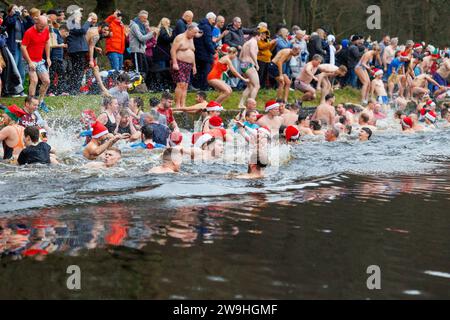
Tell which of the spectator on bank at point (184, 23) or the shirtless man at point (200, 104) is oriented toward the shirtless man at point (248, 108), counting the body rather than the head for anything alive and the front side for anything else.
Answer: the spectator on bank

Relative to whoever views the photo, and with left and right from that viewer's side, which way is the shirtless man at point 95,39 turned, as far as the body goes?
facing the viewer and to the right of the viewer

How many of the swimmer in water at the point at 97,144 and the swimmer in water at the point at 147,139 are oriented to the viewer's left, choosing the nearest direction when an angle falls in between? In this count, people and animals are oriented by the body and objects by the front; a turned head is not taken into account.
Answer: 0

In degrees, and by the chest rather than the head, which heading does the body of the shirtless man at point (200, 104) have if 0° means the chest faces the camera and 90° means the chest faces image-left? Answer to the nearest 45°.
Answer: approximately 90°

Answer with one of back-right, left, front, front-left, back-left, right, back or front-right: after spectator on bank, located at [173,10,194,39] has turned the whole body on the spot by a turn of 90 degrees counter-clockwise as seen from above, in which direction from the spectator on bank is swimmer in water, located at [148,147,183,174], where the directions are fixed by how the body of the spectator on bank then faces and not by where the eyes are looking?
back-right

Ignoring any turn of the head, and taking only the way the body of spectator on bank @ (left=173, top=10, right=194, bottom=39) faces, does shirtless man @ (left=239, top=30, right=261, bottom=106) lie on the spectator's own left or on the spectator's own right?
on the spectator's own left

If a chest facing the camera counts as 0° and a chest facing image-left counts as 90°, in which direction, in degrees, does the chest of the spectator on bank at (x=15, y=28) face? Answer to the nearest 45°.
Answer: approximately 315°

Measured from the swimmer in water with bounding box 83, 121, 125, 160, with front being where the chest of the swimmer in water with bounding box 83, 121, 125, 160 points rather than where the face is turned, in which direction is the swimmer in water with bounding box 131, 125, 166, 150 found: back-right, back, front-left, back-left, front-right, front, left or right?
front-left

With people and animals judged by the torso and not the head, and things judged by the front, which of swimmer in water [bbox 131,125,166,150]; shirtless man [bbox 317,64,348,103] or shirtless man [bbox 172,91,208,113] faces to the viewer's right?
shirtless man [bbox 317,64,348,103]

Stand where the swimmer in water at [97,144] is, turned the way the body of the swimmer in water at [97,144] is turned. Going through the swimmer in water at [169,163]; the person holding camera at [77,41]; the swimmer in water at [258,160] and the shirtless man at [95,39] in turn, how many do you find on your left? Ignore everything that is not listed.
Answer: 2

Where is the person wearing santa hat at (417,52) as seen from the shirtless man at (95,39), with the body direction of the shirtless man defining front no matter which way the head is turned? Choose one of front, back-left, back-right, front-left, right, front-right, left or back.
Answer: left

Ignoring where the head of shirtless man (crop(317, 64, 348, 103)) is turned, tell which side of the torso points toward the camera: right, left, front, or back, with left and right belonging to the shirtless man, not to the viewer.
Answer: right
